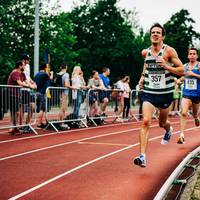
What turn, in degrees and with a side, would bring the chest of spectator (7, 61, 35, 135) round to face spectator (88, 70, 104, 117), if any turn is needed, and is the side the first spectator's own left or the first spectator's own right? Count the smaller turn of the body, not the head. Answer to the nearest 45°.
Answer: approximately 45° to the first spectator's own left

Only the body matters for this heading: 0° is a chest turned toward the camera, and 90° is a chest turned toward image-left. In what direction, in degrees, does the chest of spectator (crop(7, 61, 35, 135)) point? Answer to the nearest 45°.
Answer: approximately 270°

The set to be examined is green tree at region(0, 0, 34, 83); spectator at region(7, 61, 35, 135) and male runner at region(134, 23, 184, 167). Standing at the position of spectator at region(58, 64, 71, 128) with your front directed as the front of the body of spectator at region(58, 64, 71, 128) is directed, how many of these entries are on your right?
1

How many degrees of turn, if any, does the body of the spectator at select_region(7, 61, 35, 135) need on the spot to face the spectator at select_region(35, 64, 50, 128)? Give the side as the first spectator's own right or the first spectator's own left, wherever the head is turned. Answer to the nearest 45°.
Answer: approximately 45° to the first spectator's own left

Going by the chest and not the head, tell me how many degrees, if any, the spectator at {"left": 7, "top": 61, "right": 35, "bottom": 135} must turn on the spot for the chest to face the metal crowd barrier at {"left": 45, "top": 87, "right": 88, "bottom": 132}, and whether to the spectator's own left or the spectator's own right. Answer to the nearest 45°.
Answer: approximately 45° to the spectator's own left
